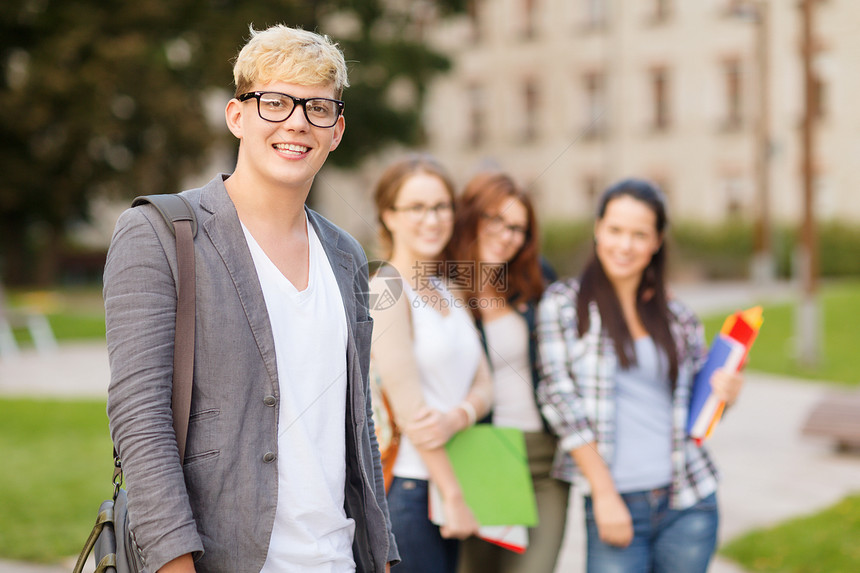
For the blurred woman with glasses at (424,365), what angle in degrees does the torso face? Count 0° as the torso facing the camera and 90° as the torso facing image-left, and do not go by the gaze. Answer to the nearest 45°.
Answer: approximately 315°

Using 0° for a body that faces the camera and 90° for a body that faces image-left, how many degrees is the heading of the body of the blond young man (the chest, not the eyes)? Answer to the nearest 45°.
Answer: approximately 315°

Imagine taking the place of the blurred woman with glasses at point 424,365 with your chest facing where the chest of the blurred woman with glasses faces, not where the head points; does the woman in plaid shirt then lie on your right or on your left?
on your left

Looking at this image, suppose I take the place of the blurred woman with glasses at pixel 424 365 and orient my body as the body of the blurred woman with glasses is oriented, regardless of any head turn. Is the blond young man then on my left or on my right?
on my right

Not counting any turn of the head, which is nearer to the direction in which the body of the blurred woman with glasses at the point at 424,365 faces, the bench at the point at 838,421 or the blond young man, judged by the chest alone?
the blond young man

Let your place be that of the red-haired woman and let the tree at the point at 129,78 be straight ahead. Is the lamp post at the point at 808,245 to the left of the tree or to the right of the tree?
right
